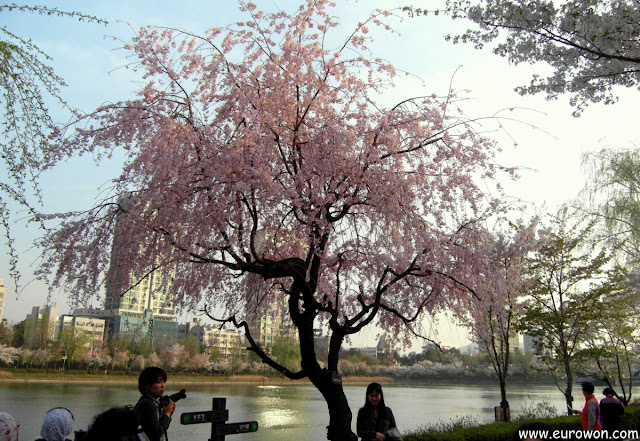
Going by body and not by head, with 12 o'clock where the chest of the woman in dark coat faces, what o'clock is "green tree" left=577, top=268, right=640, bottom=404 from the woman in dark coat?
The green tree is roughly at 7 o'clock from the woman in dark coat.

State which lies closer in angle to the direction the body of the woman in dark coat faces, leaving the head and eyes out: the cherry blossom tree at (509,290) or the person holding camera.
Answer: the person holding camera

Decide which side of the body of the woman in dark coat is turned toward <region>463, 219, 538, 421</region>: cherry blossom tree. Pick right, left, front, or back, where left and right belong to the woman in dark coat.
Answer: back

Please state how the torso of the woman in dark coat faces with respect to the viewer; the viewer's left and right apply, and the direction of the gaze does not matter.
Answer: facing the viewer

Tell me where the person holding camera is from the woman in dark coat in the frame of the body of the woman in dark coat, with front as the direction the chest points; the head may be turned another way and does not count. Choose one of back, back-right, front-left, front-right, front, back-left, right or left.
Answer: front-right
